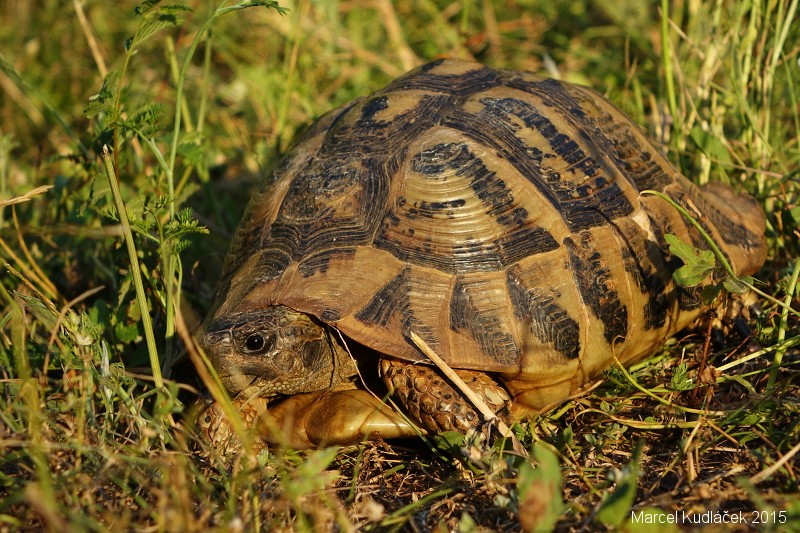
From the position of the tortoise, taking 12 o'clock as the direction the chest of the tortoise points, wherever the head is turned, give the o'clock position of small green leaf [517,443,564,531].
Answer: The small green leaf is roughly at 10 o'clock from the tortoise.

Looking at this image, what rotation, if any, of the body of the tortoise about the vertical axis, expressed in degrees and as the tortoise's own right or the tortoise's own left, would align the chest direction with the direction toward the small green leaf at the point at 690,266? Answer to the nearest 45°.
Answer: approximately 135° to the tortoise's own left

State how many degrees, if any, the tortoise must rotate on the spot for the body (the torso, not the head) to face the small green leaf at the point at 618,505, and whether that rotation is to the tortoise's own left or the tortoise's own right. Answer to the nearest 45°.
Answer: approximately 45° to the tortoise's own left

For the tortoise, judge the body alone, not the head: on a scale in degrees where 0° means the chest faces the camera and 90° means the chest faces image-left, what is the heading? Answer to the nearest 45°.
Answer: approximately 45°

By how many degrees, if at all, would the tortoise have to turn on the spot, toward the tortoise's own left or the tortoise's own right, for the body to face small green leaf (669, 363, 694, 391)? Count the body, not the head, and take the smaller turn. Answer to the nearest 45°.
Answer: approximately 135° to the tortoise's own left
